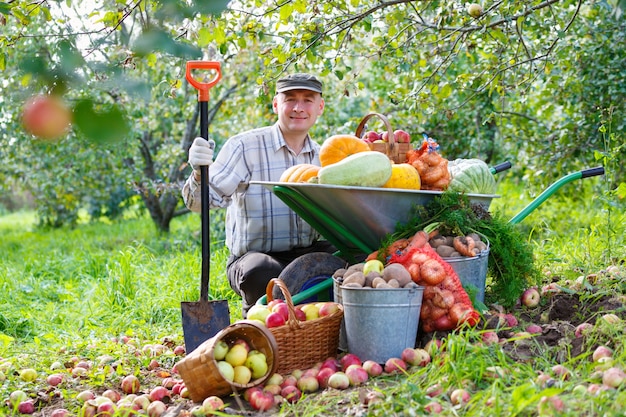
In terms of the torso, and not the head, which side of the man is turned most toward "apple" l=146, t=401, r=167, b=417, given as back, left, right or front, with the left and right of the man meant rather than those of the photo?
front

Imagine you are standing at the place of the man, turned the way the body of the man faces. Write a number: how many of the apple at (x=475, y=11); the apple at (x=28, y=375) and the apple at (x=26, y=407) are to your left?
1

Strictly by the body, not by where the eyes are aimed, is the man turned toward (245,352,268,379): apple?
yes

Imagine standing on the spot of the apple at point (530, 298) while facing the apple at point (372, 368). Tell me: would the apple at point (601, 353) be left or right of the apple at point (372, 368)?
left

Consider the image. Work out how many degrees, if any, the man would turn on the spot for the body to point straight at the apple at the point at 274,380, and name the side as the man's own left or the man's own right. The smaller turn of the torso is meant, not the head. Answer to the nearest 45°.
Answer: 0° — they already face it

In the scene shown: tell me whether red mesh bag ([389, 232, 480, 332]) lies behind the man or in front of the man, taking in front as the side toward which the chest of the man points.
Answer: in front

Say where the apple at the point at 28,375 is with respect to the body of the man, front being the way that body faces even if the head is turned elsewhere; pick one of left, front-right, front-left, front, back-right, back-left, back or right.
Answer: front-right

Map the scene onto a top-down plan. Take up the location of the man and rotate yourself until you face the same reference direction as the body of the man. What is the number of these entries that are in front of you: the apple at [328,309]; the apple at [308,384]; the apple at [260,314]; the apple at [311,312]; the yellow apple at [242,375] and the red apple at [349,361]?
6

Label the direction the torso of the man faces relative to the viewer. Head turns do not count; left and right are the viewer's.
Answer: facing the viewer

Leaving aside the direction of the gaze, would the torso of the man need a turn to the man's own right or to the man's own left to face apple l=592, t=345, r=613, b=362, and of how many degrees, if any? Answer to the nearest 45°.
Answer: approximately 45° to the man's own left

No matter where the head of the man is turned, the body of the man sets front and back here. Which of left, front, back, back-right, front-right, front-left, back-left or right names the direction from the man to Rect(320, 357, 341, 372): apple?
front

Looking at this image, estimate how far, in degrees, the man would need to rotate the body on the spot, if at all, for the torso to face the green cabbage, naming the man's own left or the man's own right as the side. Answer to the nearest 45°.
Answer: approximately 45° to the man's own left

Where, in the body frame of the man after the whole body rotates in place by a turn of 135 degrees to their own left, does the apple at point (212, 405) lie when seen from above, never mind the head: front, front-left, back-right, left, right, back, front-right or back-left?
back-right

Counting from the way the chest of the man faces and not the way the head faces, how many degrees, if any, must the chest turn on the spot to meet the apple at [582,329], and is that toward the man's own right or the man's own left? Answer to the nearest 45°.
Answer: approximately 45° to the man's own left

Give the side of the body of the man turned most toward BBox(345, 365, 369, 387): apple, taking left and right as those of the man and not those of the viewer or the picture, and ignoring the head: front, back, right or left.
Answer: front

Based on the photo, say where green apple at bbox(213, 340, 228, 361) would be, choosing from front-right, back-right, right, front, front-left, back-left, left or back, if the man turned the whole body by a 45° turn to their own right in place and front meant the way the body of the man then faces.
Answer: front-left

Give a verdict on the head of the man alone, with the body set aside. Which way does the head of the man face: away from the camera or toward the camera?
toward the camera
